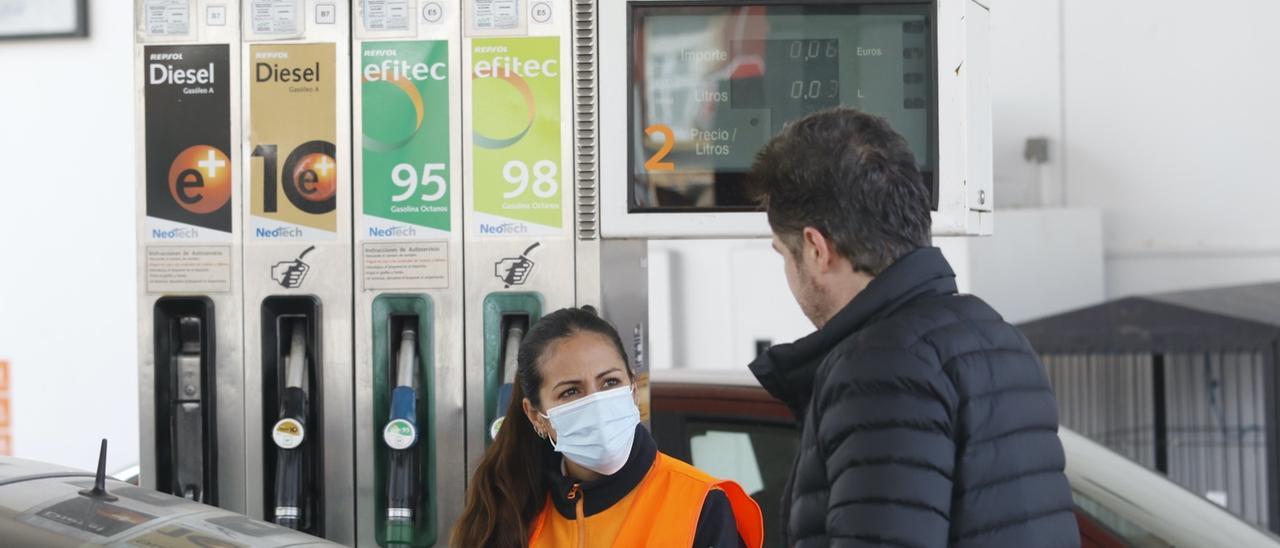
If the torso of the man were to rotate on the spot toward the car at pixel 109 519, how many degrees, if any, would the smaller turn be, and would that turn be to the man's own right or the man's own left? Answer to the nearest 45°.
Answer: approximately 45° to the man's own left

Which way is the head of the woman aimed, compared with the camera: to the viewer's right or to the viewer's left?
to the viewer's right

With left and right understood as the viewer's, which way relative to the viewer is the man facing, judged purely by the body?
facing away from the viewer and to the left of the viewer

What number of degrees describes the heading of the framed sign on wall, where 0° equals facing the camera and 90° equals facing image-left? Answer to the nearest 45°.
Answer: approximately 0°

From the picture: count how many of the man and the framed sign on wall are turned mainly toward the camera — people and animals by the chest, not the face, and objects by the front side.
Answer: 1
